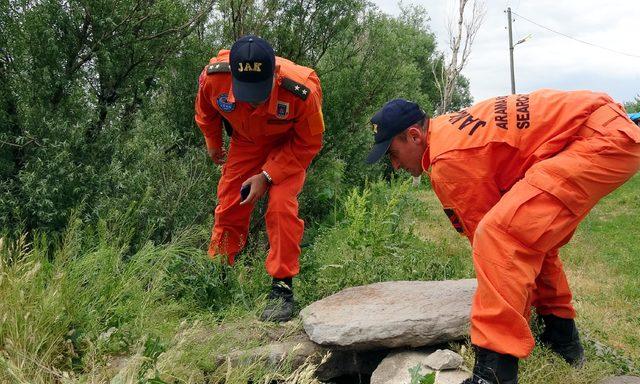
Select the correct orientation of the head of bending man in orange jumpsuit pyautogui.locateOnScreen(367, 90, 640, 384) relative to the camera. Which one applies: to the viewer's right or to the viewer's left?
to the viewer's left

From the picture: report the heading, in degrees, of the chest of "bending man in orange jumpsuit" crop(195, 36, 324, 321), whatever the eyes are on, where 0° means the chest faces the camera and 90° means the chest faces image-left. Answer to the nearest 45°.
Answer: approximately 0°

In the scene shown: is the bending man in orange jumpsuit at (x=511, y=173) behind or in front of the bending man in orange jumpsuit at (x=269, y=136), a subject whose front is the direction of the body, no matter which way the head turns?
in front

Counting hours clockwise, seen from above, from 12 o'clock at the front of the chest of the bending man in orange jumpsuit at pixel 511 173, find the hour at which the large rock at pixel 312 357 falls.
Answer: The large rock is roughly at 12 o'clock from the bending man in orange jumpsuit.

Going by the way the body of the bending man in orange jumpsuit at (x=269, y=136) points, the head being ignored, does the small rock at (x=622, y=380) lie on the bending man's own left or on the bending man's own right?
on the bending man's own left

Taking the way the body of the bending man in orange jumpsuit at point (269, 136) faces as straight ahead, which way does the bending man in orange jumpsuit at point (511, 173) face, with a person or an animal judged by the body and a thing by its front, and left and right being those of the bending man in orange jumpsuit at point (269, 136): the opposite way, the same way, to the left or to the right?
to the right

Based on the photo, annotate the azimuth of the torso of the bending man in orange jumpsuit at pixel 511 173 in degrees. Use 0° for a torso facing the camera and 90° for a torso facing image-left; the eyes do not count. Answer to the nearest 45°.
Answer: approximately 90°

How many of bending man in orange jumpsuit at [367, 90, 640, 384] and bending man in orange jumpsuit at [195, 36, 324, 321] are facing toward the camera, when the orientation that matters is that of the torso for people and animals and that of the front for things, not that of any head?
1
